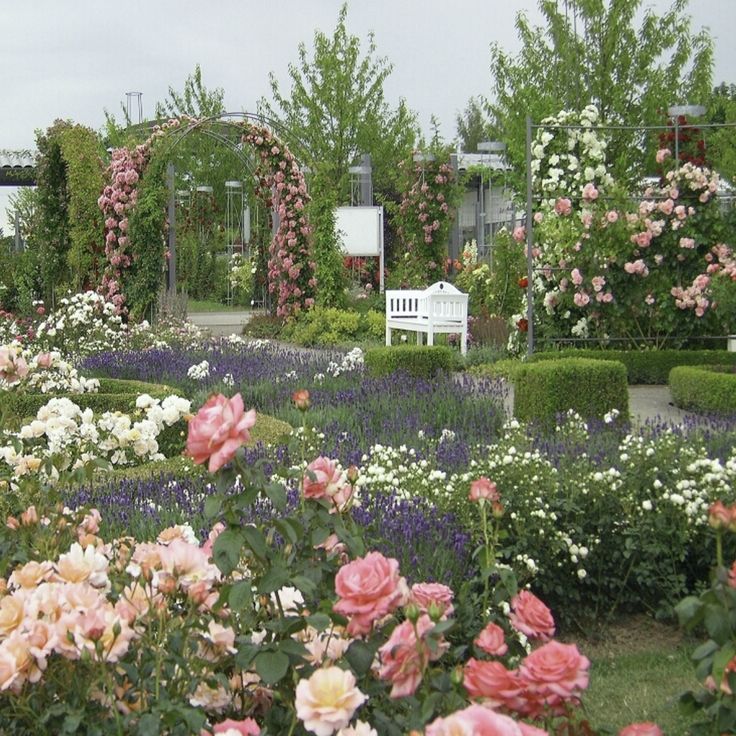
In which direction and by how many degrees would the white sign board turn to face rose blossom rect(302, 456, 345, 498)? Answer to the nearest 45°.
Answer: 0° — it already faces it

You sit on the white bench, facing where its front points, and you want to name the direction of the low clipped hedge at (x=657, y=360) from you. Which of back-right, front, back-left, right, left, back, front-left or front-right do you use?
left

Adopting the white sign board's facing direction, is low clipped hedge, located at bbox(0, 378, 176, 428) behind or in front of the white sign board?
in front

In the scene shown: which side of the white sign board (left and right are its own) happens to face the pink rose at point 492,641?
front

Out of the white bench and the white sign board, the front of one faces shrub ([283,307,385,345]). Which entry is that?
the white sign board

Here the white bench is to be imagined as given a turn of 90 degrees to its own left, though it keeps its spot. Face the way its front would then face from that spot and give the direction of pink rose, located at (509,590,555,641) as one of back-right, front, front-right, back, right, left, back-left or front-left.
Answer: front-right

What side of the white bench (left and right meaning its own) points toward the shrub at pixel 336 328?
right

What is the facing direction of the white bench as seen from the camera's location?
facing the viewer and to the left of the viewer

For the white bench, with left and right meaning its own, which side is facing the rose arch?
right

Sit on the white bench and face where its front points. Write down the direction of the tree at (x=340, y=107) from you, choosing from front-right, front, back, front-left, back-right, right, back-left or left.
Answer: back-right

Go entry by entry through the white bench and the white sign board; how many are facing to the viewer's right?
0

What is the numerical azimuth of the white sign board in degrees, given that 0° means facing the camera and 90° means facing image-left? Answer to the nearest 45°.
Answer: approximately 0°

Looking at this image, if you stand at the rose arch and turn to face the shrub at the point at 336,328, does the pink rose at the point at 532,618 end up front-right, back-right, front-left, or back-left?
front-right

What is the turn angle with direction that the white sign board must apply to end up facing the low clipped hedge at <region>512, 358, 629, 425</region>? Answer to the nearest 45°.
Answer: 0° — it already faces it

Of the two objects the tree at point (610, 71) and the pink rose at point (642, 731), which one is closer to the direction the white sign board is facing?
the pink rose

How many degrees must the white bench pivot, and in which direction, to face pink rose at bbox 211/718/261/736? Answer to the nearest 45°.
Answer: approximately 45° to its left

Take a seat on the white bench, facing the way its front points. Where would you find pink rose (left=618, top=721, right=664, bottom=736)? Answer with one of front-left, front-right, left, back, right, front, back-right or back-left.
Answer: front-left

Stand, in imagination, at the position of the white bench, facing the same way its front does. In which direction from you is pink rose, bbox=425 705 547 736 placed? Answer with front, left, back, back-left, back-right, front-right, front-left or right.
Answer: front-left
